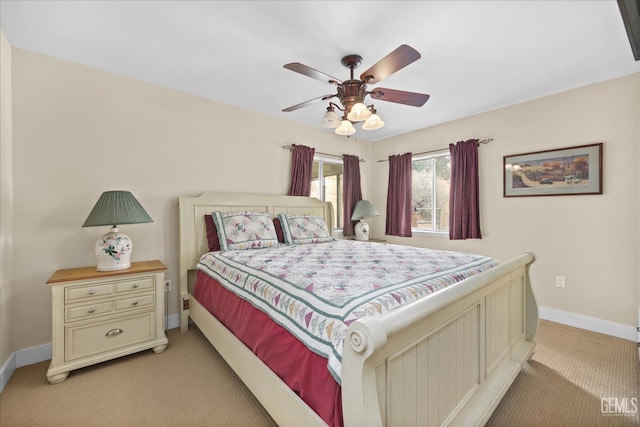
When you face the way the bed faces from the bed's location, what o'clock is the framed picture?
The framed picture is roughly at 9 o'clock from the bed.

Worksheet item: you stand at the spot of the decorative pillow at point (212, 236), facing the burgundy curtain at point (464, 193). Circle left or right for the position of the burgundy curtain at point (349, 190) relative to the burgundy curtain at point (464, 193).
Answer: left

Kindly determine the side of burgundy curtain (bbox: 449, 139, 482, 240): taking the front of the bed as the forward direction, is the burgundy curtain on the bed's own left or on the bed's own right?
on the bed's own left

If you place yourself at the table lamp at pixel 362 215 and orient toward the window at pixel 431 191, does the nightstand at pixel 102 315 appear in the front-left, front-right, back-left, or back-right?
back-right

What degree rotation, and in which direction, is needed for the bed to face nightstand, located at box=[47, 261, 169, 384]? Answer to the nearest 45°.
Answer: approximately 135° to its right

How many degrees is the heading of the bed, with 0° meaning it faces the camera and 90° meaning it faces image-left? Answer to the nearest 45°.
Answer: approximately 315°

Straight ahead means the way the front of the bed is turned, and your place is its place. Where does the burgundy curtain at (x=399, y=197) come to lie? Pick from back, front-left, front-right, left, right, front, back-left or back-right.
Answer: back-left

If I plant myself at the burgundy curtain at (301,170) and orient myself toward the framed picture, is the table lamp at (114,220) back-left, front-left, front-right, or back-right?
back-right
